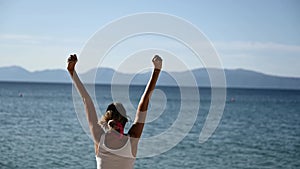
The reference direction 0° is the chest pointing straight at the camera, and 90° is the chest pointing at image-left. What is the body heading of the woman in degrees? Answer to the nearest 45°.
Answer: approximately 180°
